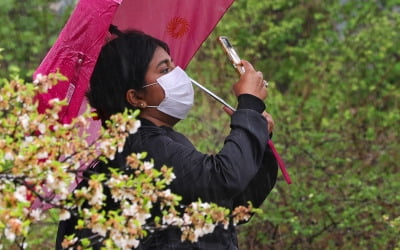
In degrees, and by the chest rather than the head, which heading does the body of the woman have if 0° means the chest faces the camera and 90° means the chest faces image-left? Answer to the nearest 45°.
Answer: approximately 270°
